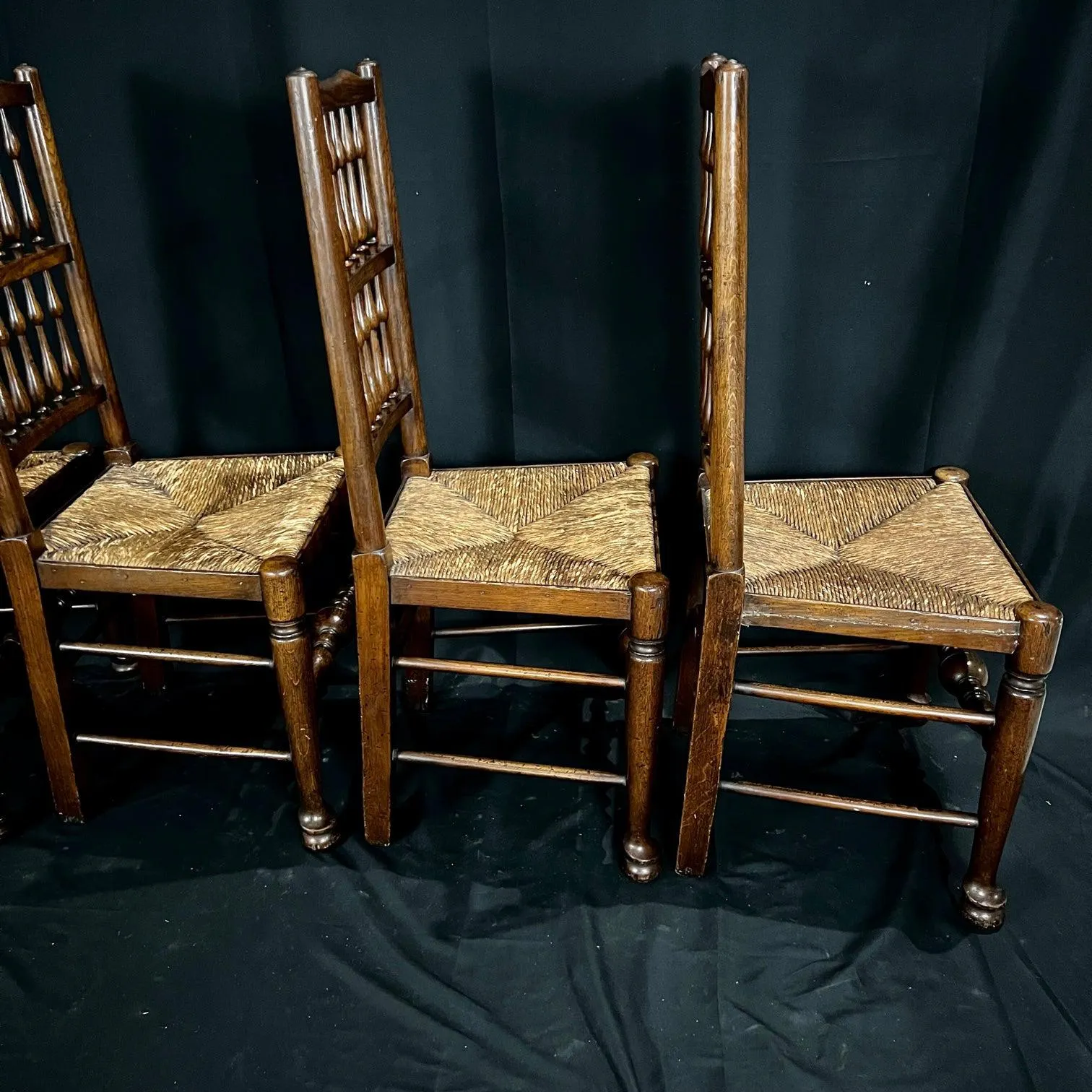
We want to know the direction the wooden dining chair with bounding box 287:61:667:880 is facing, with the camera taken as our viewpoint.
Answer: facing to the right of the viewer

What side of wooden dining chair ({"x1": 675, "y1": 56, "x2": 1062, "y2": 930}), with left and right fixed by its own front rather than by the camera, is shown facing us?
right

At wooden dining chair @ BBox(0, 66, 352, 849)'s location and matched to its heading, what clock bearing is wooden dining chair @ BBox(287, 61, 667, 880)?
wooden dining chair @ BBox(287, 61, 667, 880) is roughly at 1 o'clock from wooden dining chair @ BBox(0, 66, 352, 849).

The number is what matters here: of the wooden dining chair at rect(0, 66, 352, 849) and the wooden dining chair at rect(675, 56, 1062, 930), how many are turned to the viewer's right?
2

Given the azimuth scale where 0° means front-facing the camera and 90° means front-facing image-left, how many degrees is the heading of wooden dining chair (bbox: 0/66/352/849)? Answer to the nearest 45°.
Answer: approximately 270°

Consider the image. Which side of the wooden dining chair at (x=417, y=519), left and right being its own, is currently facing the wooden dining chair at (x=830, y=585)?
front

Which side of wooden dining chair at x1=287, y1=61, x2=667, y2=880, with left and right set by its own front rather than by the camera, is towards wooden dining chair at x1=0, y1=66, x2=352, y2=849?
back

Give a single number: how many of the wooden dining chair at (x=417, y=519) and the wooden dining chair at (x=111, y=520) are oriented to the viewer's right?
2
